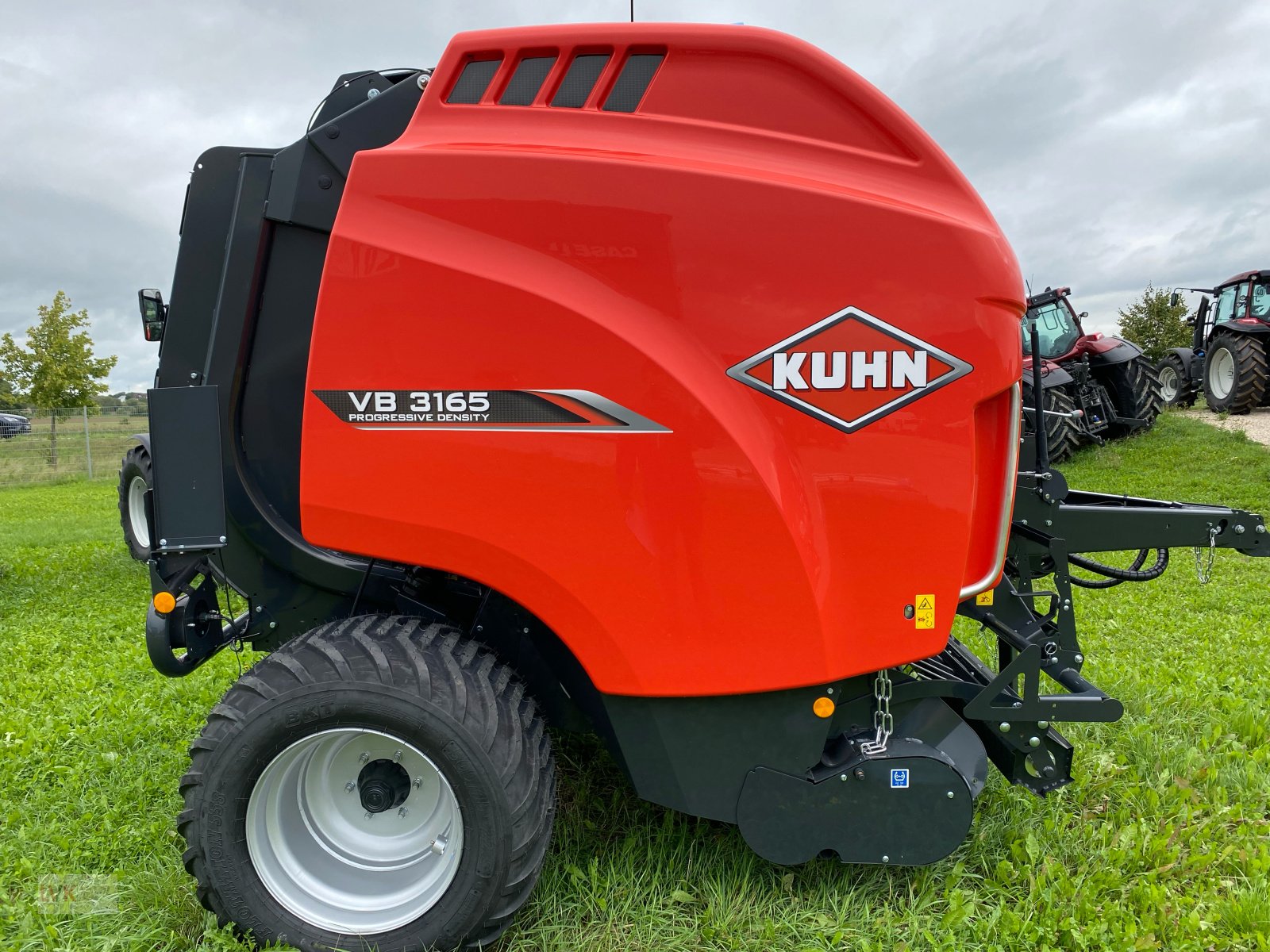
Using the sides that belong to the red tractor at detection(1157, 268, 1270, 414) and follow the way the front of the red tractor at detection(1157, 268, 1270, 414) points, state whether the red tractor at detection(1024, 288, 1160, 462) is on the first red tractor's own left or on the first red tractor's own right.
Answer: on the first red tractor's own left

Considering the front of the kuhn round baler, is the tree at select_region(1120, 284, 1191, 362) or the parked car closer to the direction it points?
the tree

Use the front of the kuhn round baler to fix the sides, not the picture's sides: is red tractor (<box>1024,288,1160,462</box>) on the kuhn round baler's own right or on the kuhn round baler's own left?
on the kuhn round baler's own left

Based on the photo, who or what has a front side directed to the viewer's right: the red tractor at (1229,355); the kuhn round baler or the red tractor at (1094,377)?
the kuhn round baler

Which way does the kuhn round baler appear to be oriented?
to the viewer's right

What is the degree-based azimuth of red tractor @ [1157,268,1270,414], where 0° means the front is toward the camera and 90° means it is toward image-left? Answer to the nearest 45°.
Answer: approximately 135°
